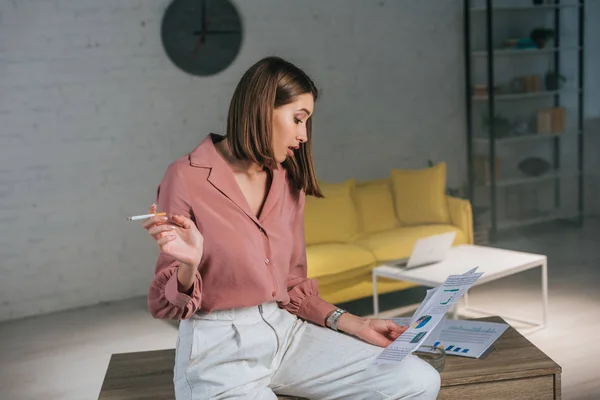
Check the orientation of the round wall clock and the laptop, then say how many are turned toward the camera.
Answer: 1

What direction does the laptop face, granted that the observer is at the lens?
facing away from the viewer and to the left of the viewer

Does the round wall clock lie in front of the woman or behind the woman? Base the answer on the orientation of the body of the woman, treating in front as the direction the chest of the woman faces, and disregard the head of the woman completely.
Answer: behind

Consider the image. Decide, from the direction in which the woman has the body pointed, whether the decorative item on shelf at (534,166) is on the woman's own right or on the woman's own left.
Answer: on the woman's own left

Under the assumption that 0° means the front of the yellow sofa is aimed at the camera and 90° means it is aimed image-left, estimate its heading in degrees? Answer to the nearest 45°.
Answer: approximately 315°

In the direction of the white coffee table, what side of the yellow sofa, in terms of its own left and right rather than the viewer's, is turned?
front

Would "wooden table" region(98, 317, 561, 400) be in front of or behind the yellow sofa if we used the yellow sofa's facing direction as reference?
in front

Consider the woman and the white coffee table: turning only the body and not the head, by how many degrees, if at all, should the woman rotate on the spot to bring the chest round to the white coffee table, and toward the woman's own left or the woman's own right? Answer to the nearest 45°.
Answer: approximately 90° to the woman's own left

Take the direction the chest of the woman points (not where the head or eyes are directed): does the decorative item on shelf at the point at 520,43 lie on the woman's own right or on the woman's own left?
on the woman's own left

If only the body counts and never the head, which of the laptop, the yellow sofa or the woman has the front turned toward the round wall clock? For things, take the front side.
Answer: the laptop

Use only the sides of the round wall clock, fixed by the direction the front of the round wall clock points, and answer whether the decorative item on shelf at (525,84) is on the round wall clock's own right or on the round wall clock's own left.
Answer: on the round wall clock's own left

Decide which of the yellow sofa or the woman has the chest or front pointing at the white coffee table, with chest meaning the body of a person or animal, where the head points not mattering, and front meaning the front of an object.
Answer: the yellow sofa

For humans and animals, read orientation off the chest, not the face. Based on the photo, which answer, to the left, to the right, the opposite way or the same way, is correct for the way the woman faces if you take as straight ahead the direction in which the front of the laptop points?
the opposite way

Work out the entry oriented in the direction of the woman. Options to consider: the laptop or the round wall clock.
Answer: the round wall clock

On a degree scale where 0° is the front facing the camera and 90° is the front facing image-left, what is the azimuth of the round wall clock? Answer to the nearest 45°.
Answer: approximately 0°

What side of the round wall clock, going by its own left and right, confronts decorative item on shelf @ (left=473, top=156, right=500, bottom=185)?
left

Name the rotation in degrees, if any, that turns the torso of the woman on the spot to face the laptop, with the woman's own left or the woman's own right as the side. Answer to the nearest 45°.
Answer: approximately 135° to the woman's own left
